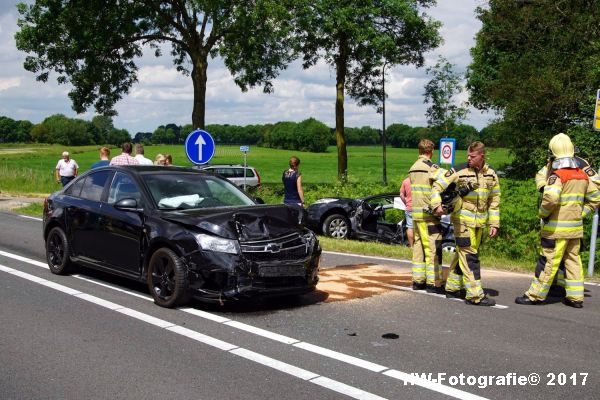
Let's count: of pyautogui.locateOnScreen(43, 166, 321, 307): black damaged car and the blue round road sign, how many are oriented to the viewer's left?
0

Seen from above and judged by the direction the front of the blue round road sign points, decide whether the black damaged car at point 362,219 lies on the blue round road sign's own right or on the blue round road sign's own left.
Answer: on the blue round road sign's own left

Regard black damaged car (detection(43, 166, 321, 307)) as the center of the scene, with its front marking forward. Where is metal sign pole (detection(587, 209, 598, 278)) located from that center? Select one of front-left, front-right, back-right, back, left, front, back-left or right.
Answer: front-left

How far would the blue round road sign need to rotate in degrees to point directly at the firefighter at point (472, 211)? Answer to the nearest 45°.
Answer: approximately 45° to its left

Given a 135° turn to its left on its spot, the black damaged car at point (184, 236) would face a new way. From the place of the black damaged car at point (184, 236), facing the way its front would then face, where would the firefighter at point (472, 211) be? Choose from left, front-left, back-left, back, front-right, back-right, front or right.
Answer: right

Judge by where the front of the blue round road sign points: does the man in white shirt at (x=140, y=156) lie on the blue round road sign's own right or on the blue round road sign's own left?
on the blue round road sign's own right

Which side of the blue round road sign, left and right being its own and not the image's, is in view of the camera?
front

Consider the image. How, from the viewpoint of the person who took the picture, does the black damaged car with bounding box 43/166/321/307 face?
facing the viewer and to the right of the viewer

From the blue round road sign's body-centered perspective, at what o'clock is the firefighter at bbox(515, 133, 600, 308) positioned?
The firefighter is roughly at 11 o'clock from the blue round road sign.

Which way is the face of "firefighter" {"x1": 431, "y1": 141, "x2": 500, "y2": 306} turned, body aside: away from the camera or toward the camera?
toward the camera

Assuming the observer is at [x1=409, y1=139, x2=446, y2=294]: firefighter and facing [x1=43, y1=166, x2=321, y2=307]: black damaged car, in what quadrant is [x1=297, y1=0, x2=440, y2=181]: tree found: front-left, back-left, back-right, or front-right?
back-right

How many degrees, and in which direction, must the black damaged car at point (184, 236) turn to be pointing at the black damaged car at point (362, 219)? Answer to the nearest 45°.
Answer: approximately 90° to its left

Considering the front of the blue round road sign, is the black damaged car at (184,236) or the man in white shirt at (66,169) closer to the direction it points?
the black damaged car

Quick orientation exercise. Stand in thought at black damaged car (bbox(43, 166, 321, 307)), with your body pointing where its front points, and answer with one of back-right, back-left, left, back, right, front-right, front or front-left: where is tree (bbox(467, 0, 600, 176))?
left

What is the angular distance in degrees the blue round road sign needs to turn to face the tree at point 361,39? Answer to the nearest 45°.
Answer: approximately 135° to its left
